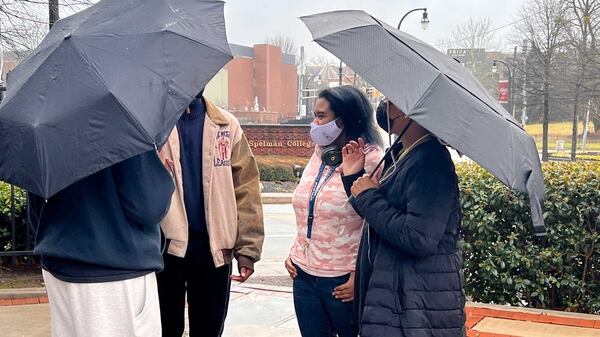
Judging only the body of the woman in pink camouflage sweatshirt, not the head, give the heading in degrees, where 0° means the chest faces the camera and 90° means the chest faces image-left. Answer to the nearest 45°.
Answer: approximately 45°

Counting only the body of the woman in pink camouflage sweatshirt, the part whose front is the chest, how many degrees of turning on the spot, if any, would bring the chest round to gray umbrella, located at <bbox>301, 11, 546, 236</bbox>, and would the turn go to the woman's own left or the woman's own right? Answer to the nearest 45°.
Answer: approximately 90° to the woman's own left

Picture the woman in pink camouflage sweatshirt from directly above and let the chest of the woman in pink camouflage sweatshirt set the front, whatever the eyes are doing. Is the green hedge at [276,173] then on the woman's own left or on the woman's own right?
on the woman's own right

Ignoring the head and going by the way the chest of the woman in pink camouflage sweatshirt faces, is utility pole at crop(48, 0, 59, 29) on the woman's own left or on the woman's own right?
on the woman's own right

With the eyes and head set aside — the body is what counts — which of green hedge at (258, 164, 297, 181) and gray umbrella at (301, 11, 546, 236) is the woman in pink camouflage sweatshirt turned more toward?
the gray umbrella

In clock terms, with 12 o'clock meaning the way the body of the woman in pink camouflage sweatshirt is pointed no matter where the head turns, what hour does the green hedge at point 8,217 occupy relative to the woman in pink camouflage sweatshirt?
The green hedge is roughly at 3 o'clock from the woman in pink camouflage sweatshirt.

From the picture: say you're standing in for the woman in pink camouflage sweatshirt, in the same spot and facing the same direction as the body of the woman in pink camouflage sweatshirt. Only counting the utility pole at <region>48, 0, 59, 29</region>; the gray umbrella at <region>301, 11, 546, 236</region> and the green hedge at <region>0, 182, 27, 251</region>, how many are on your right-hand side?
2

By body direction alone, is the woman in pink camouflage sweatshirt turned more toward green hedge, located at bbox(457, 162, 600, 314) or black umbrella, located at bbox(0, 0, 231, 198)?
the black umbrella
